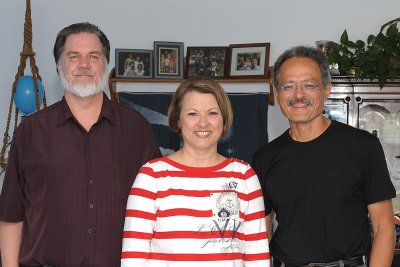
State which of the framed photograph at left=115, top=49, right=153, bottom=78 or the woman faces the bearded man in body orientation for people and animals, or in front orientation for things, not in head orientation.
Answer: the framed photograph

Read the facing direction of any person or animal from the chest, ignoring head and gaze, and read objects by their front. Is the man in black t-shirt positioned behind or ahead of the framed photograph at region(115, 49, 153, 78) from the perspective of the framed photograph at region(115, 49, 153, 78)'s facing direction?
ahead

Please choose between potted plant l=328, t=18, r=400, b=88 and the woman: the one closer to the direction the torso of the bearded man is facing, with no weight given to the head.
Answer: the woman

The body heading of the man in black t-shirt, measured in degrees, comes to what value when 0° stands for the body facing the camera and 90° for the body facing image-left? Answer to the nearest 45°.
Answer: approximately 45°

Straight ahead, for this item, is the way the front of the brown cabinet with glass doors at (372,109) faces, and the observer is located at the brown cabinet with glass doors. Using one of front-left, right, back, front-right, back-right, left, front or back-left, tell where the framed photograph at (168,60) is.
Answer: right

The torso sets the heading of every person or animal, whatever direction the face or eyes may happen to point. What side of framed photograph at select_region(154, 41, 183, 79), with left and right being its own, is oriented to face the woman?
front

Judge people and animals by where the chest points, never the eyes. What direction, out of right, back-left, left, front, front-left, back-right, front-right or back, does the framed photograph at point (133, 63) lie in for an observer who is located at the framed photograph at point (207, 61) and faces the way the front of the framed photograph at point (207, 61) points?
right
